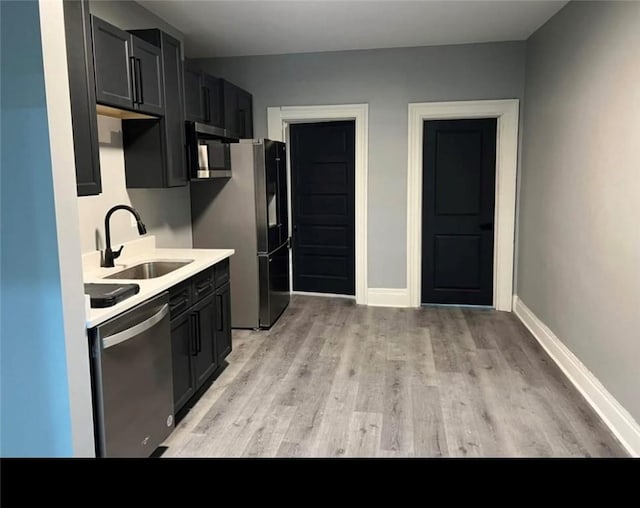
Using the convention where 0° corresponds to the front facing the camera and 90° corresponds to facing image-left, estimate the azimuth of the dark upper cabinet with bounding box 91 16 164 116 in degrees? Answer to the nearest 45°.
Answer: approximately 315°

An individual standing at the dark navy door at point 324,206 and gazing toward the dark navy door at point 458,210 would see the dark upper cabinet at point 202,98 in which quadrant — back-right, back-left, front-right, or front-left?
back-right

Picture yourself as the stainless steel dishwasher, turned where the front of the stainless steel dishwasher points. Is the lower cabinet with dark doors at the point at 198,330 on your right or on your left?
on your left

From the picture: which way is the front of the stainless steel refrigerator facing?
to the viewer's right

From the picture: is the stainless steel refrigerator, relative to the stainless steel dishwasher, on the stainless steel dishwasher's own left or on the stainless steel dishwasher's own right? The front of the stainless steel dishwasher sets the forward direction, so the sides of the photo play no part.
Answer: on the stainless steel dishwasher's own left

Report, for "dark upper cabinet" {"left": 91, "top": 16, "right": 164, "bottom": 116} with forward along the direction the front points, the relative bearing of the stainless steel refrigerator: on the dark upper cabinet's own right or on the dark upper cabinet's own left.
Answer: on the dark upper cabinet's own left

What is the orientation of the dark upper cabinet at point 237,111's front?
to the viewer's right

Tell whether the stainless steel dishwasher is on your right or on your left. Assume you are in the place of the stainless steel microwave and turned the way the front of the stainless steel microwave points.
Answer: on your right

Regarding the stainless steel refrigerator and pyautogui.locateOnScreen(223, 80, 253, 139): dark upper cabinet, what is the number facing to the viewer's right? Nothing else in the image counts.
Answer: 2

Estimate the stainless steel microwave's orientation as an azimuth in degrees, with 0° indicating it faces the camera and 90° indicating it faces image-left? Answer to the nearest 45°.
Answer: approximately 315°

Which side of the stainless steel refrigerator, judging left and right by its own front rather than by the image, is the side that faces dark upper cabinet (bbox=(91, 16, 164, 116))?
right
